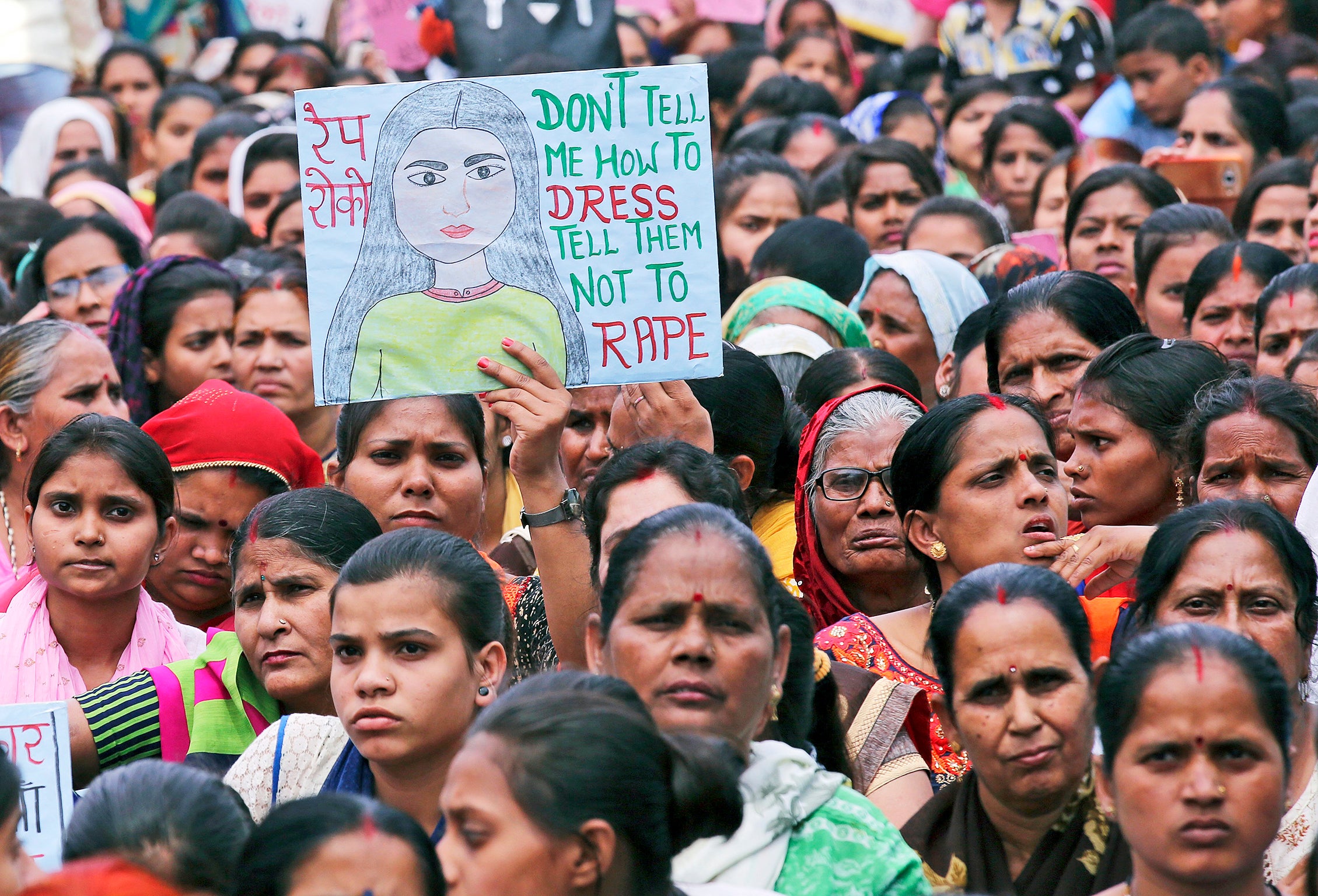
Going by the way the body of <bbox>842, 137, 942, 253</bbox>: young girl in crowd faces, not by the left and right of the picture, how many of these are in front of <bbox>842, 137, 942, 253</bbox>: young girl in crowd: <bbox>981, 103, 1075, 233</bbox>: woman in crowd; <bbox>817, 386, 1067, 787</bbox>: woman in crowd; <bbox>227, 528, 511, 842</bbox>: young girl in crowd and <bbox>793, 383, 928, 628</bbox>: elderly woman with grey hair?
3

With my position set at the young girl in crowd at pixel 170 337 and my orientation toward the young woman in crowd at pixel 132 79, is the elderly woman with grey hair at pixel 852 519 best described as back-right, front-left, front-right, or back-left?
back-right

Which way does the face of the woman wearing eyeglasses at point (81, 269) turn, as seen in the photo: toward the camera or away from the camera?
toward the camera

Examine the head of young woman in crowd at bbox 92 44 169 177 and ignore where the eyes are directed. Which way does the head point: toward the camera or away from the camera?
toward the camera

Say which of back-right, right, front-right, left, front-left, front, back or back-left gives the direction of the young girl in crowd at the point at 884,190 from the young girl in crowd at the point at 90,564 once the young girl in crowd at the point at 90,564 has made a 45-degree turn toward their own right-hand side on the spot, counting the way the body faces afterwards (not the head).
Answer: back

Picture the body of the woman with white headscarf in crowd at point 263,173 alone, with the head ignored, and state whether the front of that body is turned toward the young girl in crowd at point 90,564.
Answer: yes

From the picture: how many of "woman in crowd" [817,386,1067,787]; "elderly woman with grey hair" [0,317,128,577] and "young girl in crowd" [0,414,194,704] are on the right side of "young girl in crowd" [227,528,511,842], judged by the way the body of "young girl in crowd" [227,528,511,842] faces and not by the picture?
2

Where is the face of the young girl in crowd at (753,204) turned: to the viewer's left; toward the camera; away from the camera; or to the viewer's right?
toward the camera

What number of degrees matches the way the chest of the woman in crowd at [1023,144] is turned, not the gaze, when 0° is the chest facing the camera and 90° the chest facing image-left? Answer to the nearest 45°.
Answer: approximately 0°

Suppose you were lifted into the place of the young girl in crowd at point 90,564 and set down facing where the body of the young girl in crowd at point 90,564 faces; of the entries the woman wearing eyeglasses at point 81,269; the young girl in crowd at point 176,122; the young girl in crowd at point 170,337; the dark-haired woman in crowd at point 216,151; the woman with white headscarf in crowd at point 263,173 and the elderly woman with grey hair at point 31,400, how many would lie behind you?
6

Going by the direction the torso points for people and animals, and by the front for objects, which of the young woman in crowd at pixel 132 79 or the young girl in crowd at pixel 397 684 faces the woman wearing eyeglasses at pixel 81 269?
the young woman in crowd at pixel 132 79

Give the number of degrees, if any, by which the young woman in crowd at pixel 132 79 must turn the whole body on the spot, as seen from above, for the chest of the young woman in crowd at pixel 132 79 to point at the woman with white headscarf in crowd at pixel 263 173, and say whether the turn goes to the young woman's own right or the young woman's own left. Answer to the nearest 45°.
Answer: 0° — they already face them

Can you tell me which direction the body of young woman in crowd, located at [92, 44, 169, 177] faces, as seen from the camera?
toward the camera

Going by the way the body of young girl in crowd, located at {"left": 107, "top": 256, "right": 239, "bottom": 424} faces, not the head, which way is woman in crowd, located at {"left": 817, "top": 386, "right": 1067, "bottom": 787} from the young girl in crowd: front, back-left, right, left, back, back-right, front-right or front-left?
front

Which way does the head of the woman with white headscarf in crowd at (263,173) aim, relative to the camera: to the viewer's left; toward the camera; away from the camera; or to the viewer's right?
toward the camera

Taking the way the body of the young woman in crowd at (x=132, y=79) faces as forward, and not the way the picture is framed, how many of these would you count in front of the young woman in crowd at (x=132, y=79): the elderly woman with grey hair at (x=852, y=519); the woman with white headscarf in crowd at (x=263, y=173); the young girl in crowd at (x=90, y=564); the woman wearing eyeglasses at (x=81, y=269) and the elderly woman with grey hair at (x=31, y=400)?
5

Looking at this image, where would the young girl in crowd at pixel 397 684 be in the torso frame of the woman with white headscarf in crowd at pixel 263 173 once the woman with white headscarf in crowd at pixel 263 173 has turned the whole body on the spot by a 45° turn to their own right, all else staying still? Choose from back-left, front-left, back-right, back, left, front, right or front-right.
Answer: front-left

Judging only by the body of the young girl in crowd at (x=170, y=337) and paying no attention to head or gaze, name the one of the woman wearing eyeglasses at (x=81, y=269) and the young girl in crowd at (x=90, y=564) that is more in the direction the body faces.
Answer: the young girl in crowd

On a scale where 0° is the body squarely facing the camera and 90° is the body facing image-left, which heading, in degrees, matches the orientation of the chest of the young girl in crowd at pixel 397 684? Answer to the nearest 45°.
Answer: approximately 45°

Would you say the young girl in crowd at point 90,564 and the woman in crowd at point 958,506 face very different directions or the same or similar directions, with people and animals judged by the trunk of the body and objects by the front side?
same or similar directions

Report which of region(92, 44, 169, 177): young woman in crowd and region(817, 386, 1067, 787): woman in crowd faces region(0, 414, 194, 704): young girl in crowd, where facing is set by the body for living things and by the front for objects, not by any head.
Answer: region(92, 44, 169, 177): young woman in crowd

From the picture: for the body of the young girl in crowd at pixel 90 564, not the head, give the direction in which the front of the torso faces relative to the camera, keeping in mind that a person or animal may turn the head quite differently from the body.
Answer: toward the camera
